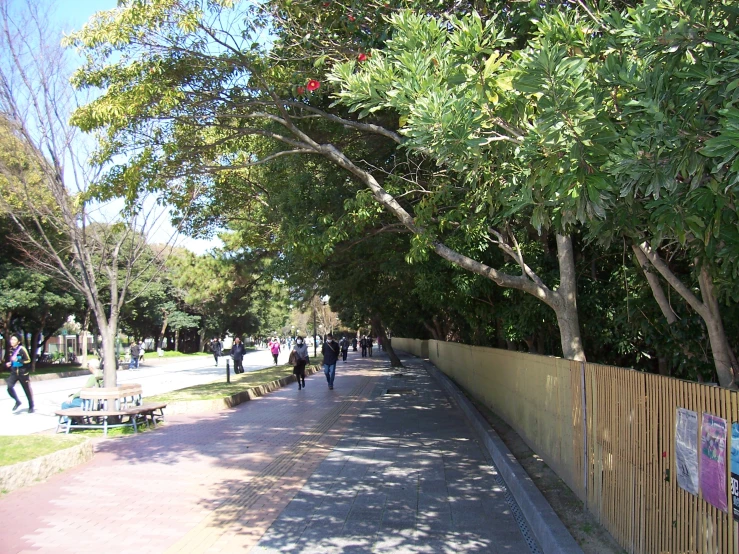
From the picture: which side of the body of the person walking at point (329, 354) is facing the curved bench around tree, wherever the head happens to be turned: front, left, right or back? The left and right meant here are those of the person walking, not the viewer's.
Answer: front

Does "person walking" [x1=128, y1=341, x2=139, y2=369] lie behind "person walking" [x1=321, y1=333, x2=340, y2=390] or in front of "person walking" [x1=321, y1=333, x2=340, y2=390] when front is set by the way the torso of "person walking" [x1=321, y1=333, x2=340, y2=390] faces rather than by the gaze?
behind

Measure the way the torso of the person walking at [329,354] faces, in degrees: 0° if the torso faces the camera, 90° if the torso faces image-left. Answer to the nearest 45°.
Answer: approximately 0°

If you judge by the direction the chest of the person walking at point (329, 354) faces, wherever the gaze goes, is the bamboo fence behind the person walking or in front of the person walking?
in front
